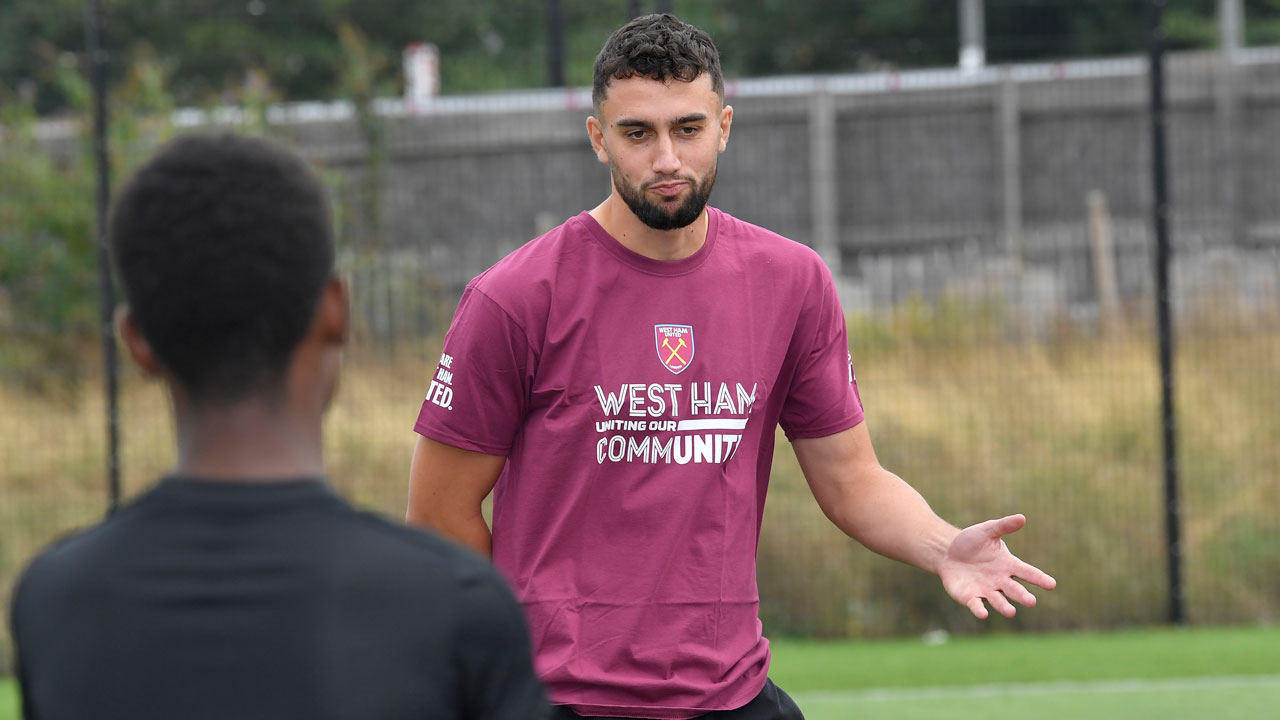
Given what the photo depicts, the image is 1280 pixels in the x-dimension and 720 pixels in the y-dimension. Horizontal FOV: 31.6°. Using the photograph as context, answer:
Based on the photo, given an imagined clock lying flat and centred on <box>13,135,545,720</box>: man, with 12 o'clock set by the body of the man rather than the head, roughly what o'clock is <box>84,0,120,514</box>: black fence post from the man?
The black fence post is roughly at 12 o'clock from the man.

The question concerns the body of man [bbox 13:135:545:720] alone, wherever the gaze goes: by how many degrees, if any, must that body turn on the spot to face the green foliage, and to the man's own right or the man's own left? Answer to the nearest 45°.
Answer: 0° — they already face it

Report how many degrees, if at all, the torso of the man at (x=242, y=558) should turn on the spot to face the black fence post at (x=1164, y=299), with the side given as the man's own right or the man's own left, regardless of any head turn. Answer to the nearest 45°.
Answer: approximately 45° to the man's own right

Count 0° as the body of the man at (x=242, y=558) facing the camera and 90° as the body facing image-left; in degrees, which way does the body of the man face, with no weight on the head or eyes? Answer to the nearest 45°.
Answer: approximately 180°
